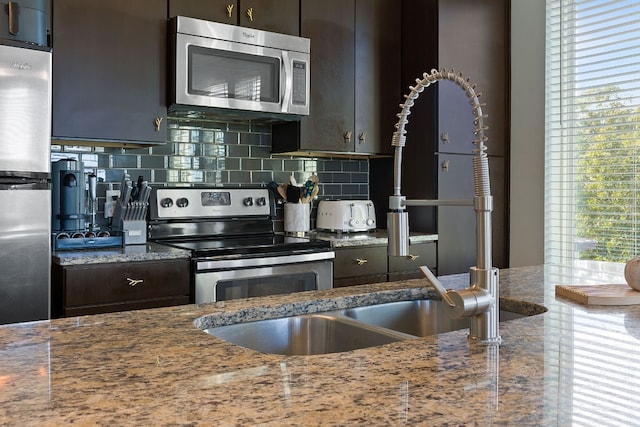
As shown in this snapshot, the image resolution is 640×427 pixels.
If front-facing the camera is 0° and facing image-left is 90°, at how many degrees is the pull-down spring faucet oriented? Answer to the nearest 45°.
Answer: approximately 135°

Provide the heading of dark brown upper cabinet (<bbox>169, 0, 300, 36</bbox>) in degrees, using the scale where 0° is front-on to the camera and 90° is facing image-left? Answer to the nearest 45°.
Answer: approximately 315°

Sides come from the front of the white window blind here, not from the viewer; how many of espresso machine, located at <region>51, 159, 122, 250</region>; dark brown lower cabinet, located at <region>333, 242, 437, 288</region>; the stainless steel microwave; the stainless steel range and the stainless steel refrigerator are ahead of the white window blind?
5

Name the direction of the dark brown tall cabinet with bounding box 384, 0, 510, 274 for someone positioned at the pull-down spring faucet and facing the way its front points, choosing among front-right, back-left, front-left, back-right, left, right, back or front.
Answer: front-right

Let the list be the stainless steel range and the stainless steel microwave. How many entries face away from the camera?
0
